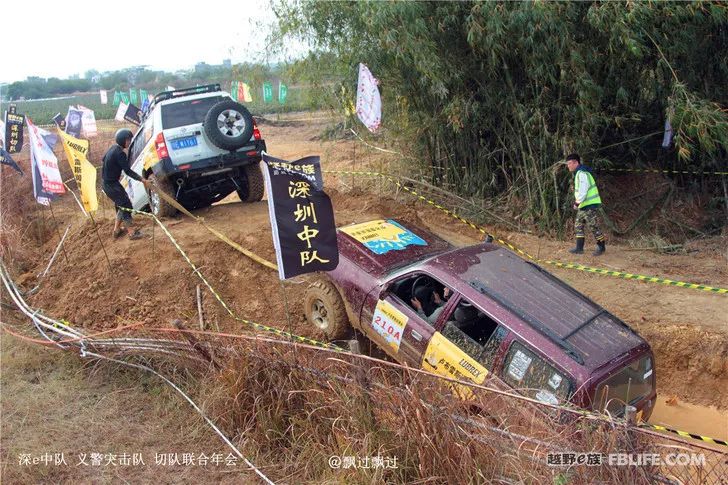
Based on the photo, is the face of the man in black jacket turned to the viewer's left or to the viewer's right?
to the viewer's right

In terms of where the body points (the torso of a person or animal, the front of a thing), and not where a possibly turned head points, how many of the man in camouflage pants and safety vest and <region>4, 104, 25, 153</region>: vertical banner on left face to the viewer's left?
1

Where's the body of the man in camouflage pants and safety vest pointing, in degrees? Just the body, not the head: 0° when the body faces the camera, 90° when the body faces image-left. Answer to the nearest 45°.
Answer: approximately 90°

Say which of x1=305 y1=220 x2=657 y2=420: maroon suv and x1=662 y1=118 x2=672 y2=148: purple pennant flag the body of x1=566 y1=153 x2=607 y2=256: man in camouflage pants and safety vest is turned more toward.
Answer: the maroon suv

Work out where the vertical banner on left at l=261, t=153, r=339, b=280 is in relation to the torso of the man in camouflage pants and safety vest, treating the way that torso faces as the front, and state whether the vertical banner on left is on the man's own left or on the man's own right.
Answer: on the man's own left
